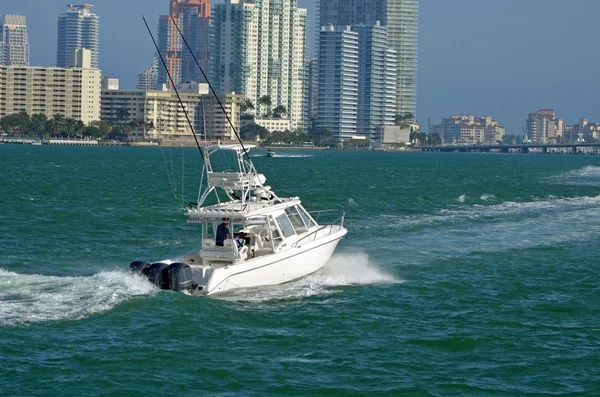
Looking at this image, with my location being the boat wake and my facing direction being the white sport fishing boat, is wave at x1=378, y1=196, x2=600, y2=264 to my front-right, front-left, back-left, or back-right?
front-left

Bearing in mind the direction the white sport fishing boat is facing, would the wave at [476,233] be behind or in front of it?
in front

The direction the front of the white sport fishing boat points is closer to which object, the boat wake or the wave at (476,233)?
the wave

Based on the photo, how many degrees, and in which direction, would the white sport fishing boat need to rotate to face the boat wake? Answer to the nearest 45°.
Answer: approximately 180°

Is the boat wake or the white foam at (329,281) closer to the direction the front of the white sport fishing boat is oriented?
the white foam

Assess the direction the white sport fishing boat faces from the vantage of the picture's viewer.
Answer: facing away from the viewer and to the right of the viewer
